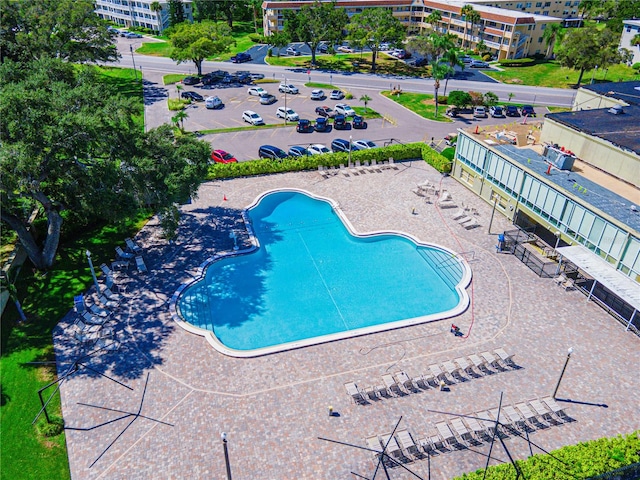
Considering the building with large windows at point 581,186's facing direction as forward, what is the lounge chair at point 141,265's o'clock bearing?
The lounge chair is roughly at 12 o'clock from the building with large windows.

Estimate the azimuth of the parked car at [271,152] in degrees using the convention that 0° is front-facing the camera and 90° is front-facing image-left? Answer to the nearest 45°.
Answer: approximately 315°

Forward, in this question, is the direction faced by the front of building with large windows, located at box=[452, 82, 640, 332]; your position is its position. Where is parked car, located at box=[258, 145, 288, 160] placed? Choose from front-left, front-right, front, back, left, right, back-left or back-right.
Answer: front-right

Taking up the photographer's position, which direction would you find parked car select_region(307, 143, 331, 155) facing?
facing the viewer and to the right of the viewer

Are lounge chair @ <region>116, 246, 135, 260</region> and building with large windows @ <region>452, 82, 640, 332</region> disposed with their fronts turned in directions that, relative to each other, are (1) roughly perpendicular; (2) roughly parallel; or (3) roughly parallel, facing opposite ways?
roughly parallel, facing opposite ways

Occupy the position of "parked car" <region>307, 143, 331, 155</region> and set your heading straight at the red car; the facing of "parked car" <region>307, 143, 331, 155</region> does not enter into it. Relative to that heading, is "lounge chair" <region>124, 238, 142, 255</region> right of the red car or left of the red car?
left

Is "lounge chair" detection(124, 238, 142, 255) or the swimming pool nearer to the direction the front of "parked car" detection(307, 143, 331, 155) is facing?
the swimming pool

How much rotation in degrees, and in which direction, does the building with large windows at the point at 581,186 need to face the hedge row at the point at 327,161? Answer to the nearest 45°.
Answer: approximately 45° to its right

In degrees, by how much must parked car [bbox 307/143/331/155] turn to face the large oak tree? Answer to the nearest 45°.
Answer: approximately 90° to its right

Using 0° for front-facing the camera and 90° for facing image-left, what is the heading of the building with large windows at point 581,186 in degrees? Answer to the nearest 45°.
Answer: approximately 45°

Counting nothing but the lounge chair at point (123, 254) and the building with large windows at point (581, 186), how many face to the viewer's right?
1

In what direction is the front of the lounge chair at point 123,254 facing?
to the viewer's right

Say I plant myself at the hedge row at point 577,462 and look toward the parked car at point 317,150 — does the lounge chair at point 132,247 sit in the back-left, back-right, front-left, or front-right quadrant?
front-left
